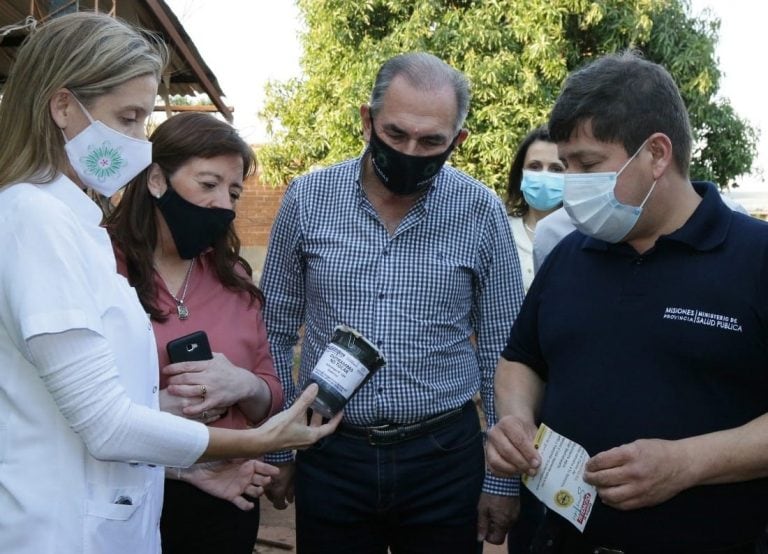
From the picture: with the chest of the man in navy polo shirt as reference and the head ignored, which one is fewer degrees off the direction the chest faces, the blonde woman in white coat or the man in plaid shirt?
the blonde woman in white coat

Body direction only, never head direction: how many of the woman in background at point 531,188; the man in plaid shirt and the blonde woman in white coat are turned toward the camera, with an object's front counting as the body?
2

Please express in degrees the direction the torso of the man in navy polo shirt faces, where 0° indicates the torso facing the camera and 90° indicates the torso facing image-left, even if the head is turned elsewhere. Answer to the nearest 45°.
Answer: approximately 45°

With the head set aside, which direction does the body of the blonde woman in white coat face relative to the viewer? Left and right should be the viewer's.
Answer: facing to the right of the viewer

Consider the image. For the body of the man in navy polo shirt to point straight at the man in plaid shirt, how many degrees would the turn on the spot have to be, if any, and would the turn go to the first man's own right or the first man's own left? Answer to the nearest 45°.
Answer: approximately 90° to the first man's own right

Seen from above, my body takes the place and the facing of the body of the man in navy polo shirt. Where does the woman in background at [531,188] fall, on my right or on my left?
on my right

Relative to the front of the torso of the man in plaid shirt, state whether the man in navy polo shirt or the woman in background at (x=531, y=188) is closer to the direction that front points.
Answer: the man in navy polo shirt

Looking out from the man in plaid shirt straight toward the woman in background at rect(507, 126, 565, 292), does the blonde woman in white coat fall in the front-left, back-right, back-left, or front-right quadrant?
back-left

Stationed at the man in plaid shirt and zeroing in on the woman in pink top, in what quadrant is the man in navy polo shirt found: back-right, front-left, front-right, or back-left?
back-left

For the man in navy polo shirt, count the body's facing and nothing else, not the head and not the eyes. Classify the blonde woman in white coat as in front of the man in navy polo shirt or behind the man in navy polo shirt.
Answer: in front

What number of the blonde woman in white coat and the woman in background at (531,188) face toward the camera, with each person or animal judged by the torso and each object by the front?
1
